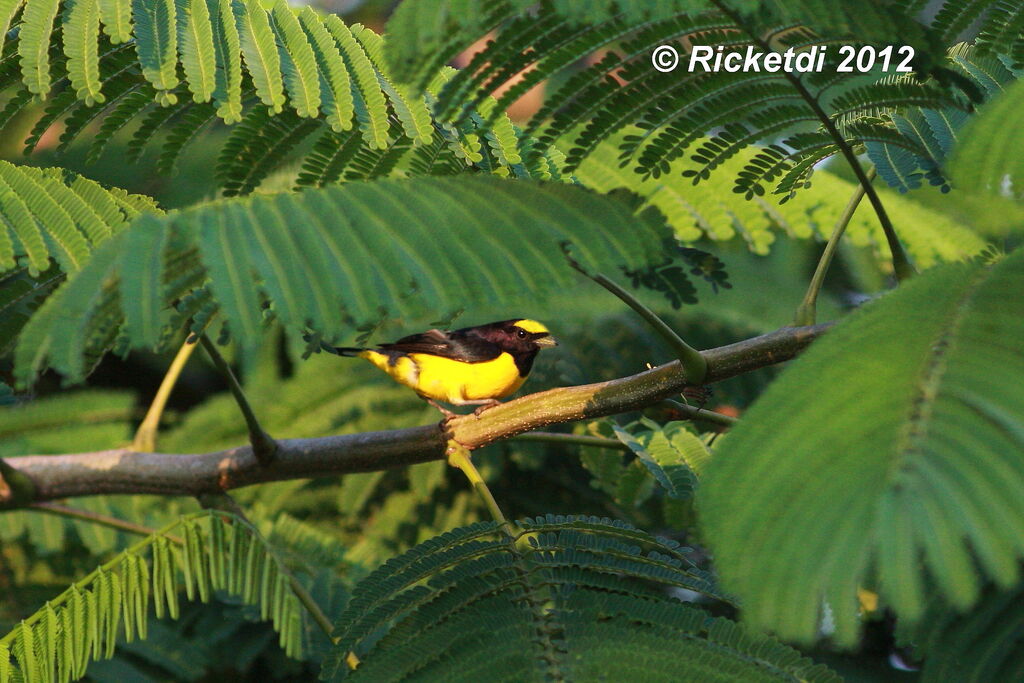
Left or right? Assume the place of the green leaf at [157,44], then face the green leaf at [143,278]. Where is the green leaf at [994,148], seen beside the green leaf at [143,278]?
left

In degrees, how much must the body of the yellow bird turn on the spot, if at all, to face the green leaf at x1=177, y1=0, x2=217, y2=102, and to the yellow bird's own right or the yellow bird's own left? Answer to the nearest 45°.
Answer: approximately 135° to the yellow bird's own right

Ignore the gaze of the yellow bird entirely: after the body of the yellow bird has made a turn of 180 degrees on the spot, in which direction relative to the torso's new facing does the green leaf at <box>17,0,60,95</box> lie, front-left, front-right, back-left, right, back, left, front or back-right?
front-left

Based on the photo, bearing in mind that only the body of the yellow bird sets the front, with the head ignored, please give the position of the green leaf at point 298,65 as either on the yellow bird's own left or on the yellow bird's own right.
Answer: on the yellow bird's own right

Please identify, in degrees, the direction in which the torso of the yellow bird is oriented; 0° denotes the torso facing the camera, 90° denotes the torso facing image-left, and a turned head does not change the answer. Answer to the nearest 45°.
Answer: approximately 270°

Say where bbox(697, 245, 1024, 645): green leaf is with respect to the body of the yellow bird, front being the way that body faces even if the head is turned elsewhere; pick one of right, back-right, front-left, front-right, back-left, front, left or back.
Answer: right
